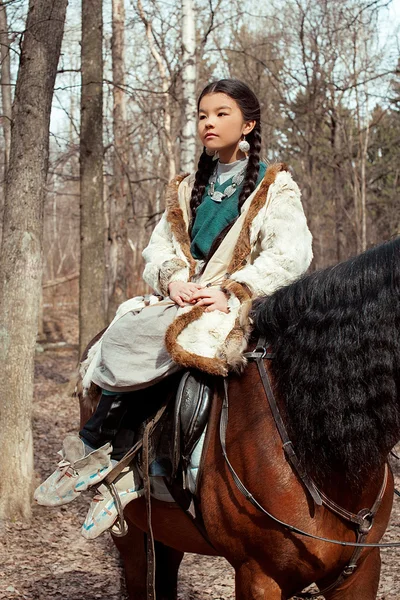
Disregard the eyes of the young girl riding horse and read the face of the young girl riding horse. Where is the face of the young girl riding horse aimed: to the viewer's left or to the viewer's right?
to the viewer's left

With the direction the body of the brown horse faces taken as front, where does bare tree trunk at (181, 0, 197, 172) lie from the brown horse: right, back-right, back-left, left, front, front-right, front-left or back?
back-left

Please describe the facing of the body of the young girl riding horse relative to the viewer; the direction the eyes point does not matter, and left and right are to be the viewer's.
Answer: facing the viewer and to the left of the viewer

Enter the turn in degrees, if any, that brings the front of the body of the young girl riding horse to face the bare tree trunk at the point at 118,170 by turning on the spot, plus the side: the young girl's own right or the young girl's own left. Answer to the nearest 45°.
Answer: approximately 135° to the young girl's own right

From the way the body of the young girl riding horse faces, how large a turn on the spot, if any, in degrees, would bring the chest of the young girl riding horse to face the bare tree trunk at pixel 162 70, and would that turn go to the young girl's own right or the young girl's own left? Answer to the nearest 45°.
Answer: approximately 135° to the young girl's own right

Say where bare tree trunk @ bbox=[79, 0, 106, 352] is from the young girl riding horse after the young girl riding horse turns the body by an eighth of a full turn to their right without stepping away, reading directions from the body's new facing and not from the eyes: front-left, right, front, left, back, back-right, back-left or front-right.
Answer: right

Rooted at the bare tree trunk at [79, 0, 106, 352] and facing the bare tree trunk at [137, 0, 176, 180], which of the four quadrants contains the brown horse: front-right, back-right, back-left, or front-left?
back-right

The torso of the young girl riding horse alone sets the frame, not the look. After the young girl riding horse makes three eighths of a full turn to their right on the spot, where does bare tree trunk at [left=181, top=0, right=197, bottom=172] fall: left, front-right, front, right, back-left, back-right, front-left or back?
front
